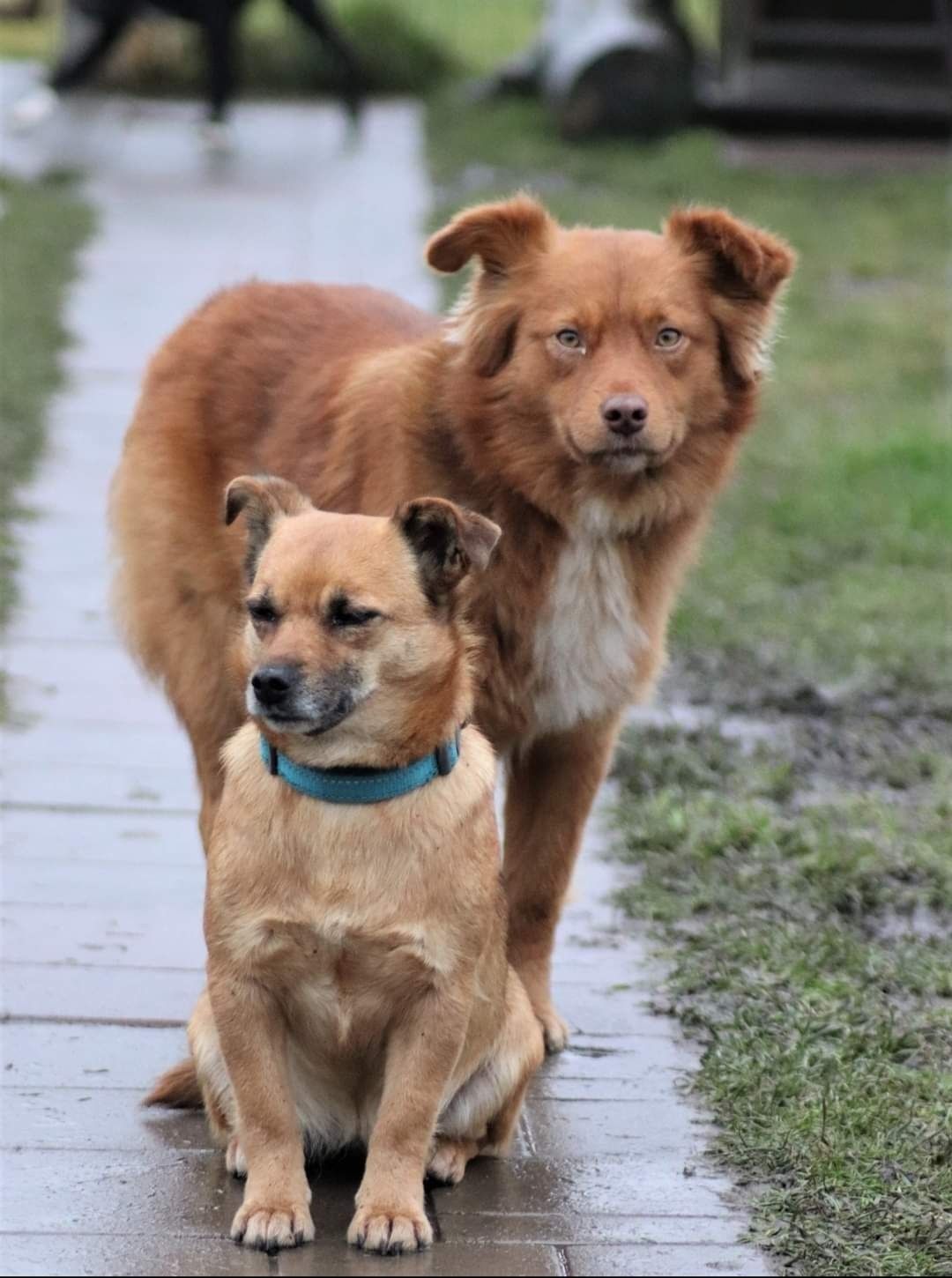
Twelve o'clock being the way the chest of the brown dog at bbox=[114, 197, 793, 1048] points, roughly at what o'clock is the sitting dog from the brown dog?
The sitting dog is roughly at 2 o'clock from the brown dog.

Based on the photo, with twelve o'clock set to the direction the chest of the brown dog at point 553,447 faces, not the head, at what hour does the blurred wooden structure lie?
The blurred wooden structure is roughly at 8 o'clock from the brown dog.

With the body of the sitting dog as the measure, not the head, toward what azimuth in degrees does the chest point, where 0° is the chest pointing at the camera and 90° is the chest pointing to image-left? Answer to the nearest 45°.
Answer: approximately 0°

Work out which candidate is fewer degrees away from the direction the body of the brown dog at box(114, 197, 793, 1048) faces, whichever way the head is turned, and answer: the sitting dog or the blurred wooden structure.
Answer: the sitting dog

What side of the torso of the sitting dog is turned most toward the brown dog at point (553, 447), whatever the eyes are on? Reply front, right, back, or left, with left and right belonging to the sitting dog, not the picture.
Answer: back

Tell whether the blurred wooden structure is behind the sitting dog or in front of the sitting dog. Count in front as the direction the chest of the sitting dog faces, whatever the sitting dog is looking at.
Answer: behind
